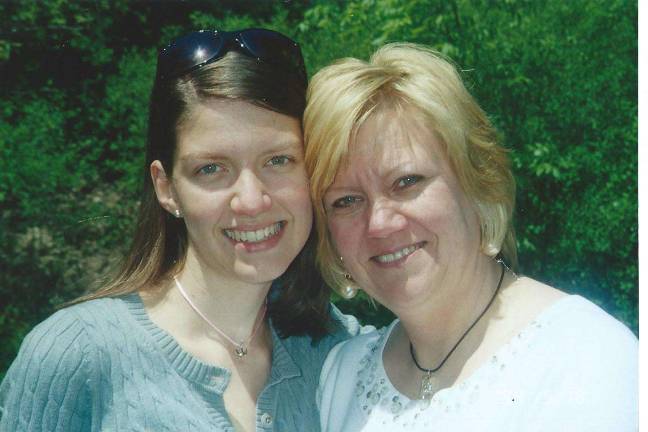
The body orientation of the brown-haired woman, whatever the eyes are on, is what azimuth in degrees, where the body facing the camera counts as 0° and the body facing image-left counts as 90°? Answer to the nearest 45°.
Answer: approximately 315°

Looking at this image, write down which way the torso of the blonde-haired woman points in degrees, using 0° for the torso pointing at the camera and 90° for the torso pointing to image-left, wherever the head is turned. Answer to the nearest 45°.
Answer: approximately 45°

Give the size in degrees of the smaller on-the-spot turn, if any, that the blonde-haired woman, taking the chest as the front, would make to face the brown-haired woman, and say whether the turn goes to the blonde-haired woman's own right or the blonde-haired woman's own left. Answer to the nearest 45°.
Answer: approximately 45° to the blonde-haired woman's own right
